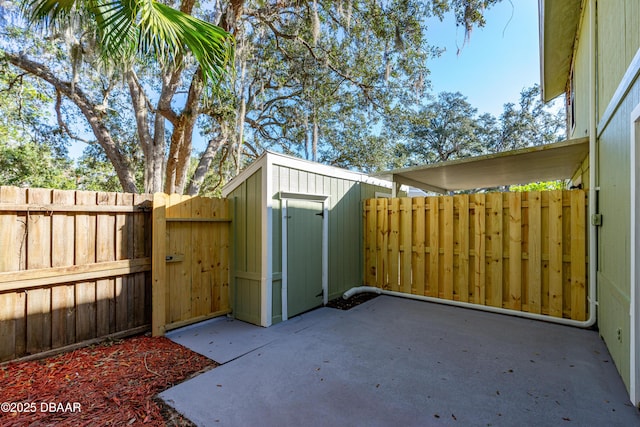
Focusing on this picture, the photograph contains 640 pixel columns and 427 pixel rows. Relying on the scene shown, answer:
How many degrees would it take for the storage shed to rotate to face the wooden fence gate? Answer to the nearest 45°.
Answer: approximately 135° to its right

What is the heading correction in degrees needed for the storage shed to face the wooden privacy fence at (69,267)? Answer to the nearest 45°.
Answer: approximately 90° to its right

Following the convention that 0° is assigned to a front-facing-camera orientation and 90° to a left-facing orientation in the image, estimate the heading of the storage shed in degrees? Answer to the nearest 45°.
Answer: approximately 315°

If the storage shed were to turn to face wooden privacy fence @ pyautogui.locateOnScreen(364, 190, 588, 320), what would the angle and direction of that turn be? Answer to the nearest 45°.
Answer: approximately 45° to its left
